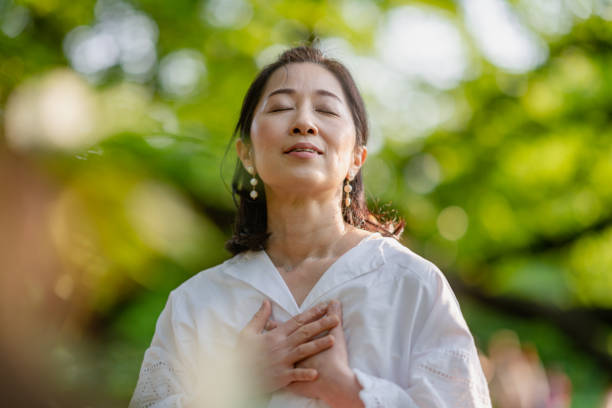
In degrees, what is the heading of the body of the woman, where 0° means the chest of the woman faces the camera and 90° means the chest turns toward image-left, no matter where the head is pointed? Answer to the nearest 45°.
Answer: approximately 0°

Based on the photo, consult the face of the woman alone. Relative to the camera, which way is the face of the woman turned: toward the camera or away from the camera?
toward the camera
